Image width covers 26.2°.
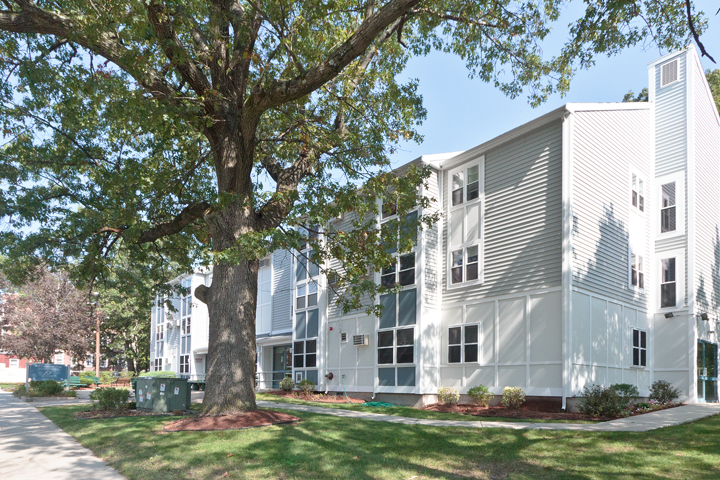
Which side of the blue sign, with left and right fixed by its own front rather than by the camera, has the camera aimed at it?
front

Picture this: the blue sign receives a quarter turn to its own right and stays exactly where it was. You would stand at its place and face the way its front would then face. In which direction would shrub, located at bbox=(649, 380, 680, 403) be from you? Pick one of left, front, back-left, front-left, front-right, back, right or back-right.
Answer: back-left

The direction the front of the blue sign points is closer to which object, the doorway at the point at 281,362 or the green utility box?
the green utility box

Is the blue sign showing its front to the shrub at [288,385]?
no

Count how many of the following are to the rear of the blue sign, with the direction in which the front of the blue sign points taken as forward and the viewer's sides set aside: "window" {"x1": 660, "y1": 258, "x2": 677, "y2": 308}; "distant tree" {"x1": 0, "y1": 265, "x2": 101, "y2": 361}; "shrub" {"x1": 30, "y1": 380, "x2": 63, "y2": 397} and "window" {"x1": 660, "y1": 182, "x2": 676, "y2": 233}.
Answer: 1

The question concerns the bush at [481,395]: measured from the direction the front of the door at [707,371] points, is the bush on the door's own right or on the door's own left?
on the door's own right

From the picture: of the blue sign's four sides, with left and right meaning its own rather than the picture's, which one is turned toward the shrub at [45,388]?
front

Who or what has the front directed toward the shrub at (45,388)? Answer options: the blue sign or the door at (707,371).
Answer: the blue sign

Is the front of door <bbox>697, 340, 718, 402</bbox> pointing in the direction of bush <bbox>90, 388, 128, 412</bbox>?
no

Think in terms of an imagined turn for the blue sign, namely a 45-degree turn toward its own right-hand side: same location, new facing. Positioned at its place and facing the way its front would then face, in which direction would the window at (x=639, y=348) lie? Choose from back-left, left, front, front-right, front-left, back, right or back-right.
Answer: left

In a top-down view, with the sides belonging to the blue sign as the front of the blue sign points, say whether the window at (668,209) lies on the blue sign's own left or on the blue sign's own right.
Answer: on the blue sign's own left

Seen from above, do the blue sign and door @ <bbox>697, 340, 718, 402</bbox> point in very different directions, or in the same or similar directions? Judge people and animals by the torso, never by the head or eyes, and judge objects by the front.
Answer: same or similar directions

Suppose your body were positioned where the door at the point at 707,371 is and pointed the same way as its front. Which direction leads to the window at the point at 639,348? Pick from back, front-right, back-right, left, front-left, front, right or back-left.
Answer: right
